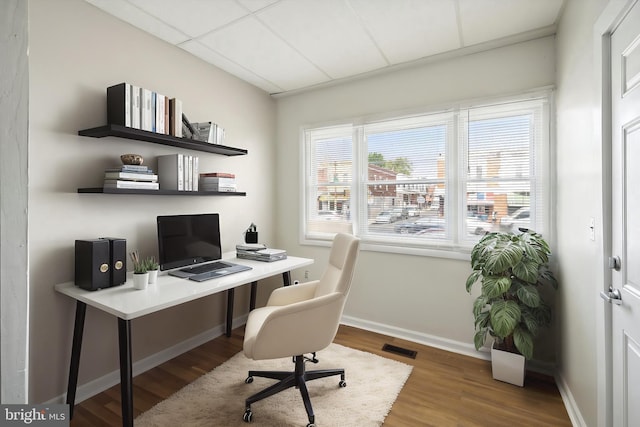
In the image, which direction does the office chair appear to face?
to the viewer's left

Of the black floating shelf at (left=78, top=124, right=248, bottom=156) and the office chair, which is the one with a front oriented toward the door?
the black floating shelf

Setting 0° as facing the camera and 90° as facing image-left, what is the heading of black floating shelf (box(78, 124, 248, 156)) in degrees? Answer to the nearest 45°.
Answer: approximately 315°

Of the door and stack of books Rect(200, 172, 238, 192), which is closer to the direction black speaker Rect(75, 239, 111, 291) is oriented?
the door

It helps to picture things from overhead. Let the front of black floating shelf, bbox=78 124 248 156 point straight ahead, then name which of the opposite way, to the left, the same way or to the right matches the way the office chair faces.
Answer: the opposite way

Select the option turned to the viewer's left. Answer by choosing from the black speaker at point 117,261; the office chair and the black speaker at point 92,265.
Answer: the office chair

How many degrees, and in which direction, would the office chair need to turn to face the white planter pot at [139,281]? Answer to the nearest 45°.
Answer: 0° — it already faces it
